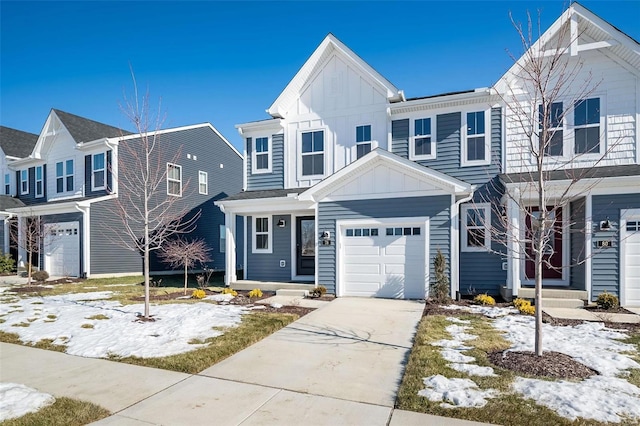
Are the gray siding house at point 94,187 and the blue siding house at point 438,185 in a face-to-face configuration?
no

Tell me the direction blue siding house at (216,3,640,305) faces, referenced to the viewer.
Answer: facing the viewer

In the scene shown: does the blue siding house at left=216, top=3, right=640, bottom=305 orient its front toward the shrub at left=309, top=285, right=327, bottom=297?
no

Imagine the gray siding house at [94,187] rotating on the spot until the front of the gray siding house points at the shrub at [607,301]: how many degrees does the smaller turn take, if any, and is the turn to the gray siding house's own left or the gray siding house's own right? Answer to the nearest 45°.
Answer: approximately 90° to the gray siding house's own left

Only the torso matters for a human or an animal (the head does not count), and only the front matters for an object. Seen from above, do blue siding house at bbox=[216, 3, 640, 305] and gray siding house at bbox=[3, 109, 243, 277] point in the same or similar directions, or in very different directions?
same or similar directions

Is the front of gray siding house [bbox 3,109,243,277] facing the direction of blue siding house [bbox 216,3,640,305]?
no

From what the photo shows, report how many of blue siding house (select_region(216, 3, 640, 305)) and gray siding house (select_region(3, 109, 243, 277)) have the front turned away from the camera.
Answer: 0

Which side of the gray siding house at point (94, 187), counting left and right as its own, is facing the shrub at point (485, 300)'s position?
left

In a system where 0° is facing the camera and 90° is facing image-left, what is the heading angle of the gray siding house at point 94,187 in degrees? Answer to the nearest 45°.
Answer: approximately 45°

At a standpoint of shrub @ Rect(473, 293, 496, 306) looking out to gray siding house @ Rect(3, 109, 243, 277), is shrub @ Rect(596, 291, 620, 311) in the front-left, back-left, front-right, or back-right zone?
back-right

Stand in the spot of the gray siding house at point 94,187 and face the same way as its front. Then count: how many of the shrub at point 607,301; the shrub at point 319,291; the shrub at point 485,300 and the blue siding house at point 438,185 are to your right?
0
